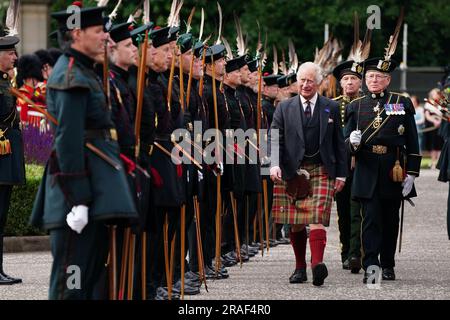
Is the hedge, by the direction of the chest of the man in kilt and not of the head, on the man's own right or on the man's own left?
on the man's own right

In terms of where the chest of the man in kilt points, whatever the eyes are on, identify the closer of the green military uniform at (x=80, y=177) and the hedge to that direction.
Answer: the green military uniform

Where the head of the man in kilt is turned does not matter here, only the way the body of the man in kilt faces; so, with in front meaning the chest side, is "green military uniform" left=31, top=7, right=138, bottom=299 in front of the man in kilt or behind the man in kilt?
in front

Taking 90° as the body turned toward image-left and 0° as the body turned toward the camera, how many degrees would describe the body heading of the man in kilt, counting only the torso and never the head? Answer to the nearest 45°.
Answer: approximately 0°
